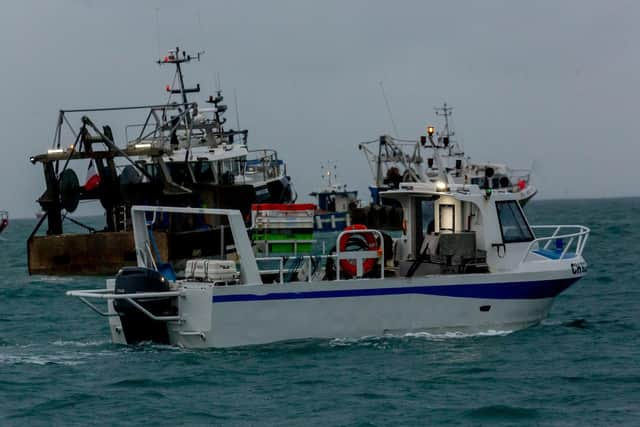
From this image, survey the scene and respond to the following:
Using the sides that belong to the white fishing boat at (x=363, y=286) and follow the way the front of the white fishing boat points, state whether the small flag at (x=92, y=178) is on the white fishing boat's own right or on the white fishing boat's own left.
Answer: on the white fishing boat's own left

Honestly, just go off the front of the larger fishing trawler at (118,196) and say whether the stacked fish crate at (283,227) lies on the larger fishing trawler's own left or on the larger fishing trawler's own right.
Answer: on the larger fishing trawler's own right

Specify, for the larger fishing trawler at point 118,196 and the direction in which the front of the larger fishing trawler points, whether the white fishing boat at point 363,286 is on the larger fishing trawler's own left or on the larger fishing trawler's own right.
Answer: on the larger fishing trawler's own right

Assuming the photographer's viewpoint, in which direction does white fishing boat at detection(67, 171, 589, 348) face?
facing away from the viewer and to the right of the viewer

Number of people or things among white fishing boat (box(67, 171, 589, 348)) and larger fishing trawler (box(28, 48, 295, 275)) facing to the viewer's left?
0

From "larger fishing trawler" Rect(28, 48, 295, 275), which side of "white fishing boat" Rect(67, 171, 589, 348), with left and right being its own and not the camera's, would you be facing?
left

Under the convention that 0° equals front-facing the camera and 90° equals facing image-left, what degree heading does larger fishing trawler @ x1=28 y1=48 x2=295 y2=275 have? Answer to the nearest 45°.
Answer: approximately 225°
